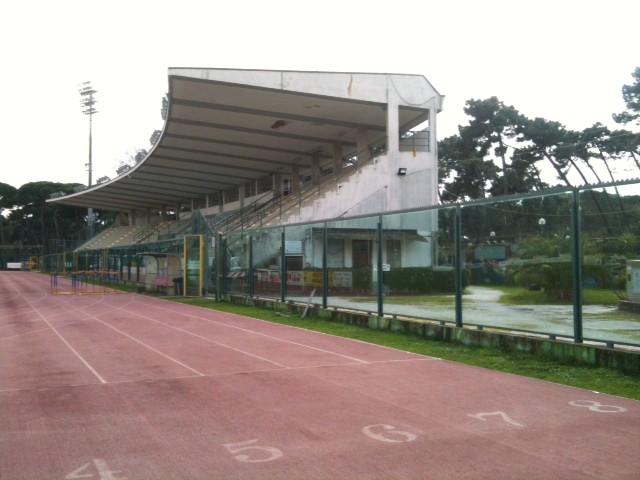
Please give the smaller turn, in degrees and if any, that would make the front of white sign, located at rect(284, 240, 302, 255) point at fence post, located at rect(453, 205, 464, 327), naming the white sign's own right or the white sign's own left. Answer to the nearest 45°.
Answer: approximately 45° to the white sign's own left

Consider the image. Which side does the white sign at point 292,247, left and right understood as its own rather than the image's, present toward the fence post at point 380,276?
front

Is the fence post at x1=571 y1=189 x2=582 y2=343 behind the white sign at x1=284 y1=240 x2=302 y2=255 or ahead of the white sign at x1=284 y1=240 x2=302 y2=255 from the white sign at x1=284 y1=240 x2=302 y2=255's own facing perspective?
ahead

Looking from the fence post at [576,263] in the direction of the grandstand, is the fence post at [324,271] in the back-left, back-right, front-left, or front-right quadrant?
front-left

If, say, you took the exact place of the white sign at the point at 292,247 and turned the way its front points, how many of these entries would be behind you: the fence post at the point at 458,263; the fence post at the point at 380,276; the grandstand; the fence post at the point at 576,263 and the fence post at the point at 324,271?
1

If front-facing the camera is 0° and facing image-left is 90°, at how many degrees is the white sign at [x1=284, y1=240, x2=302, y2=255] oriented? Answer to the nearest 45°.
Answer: approximately 0°

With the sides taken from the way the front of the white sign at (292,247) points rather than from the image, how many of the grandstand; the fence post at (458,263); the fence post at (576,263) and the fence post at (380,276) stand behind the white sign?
1

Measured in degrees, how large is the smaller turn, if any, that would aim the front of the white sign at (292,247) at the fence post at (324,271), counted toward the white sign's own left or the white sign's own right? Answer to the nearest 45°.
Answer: approximately 45° to the white sign's own left

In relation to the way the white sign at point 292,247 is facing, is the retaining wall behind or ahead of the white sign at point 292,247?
ahead
